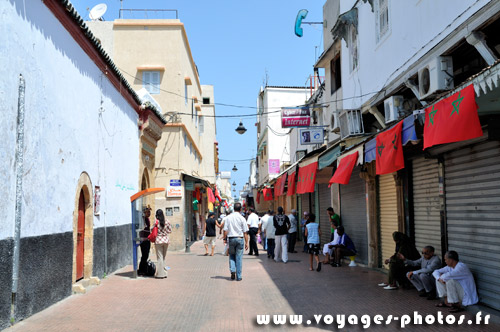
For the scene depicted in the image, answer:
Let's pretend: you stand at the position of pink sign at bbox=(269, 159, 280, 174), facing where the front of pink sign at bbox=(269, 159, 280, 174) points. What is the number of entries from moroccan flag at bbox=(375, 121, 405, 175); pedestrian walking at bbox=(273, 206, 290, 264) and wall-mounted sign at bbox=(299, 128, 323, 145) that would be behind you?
0

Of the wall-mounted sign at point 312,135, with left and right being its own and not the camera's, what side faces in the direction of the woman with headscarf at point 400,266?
front

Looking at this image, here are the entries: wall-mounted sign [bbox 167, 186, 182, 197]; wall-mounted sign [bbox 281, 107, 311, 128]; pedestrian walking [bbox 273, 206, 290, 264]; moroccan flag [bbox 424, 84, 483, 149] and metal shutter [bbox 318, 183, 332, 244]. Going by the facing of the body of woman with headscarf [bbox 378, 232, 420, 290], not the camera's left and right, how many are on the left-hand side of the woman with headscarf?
1

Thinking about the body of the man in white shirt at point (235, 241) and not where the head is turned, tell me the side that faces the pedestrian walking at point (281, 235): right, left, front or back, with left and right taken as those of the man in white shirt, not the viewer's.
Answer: front

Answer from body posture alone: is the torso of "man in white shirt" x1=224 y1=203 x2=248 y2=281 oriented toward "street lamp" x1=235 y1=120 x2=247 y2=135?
yes

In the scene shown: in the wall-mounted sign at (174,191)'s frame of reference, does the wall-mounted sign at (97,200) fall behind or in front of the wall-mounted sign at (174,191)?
in front

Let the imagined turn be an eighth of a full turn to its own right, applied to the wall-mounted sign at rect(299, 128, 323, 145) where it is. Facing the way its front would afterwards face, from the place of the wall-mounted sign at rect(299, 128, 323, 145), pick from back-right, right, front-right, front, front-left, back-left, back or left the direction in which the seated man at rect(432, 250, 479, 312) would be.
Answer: front-left

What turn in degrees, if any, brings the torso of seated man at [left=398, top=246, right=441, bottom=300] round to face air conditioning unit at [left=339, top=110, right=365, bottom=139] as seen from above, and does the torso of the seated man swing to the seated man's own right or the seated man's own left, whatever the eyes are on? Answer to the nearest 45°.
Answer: approximately 135° to the seated man's own right

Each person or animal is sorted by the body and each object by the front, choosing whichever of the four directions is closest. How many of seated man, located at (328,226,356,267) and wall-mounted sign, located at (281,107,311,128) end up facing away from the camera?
0

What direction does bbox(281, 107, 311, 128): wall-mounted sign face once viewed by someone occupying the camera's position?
facing the viewer

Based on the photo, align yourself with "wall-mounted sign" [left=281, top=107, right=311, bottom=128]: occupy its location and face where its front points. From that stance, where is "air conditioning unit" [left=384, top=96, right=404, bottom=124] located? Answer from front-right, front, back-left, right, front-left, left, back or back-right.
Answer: front

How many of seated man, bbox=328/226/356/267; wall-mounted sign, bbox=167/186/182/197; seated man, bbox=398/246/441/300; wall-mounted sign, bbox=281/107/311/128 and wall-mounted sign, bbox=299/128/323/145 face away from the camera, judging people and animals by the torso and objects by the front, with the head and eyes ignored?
0

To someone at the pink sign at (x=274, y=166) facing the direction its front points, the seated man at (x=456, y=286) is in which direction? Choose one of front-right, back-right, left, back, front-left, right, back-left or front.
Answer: front

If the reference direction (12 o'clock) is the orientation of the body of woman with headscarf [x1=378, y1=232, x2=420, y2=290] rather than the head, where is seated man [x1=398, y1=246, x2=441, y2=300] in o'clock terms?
The seated man is roughly at 8 o'clock from the woman with headscarf.

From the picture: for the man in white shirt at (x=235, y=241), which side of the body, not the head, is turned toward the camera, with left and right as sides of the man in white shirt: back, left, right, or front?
back

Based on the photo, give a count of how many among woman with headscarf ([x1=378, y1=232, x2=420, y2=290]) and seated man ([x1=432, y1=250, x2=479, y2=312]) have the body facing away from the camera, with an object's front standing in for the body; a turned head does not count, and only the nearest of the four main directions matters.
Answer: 0

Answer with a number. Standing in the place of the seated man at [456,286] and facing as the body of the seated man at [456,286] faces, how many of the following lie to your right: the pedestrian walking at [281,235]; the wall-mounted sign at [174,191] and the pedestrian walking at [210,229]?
3
